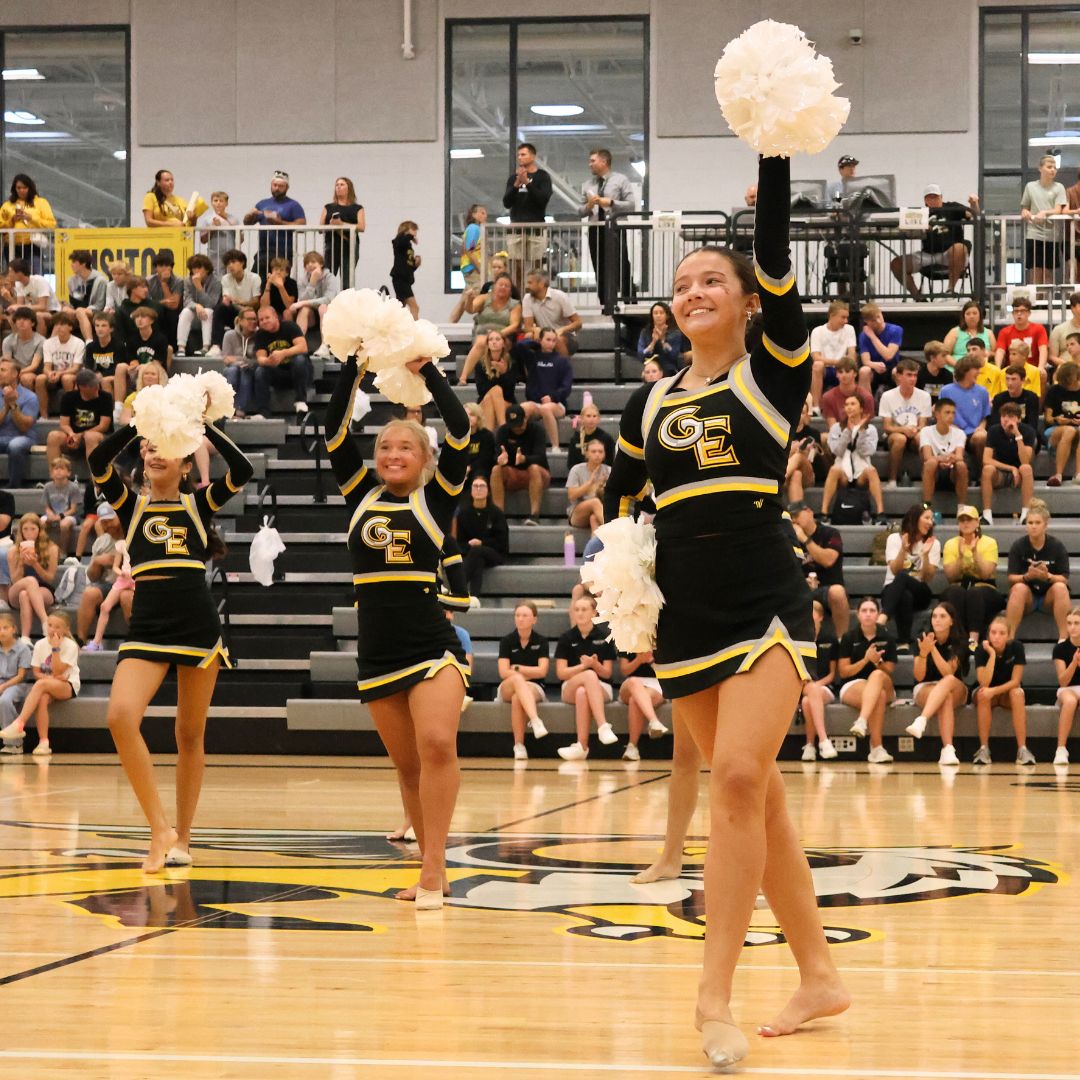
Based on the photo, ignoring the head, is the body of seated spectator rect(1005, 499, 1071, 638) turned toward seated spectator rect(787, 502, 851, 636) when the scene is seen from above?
no

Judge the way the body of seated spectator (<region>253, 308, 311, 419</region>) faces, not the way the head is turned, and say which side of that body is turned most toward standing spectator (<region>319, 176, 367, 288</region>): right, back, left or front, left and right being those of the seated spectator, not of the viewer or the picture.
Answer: back

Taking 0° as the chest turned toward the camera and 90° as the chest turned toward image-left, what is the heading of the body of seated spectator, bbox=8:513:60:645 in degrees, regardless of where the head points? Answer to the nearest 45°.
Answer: approximately 0°

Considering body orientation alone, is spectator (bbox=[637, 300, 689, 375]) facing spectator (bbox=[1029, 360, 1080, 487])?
no

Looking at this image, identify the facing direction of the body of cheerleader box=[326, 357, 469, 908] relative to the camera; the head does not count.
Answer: toward the camera

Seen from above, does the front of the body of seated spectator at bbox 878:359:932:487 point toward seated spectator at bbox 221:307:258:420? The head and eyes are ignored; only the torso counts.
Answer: no

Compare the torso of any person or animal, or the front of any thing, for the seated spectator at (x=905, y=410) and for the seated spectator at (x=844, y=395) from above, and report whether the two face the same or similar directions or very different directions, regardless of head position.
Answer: same or similar directions

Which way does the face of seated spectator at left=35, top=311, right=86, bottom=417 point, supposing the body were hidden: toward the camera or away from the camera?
toward the camera

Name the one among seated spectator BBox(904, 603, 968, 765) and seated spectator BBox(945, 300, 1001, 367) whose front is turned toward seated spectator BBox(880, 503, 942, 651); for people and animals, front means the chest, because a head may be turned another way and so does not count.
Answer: seated spectator BBox(945, 300, 1001, 367)

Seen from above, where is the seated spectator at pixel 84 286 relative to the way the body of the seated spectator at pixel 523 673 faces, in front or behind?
behind

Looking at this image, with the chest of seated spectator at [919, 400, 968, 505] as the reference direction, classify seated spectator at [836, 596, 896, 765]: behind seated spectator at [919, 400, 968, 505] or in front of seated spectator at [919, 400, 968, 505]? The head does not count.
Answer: in front

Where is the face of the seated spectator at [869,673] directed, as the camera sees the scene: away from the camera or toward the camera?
toward the camera

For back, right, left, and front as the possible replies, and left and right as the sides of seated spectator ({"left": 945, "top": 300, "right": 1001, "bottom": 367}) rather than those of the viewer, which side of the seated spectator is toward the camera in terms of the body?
front
